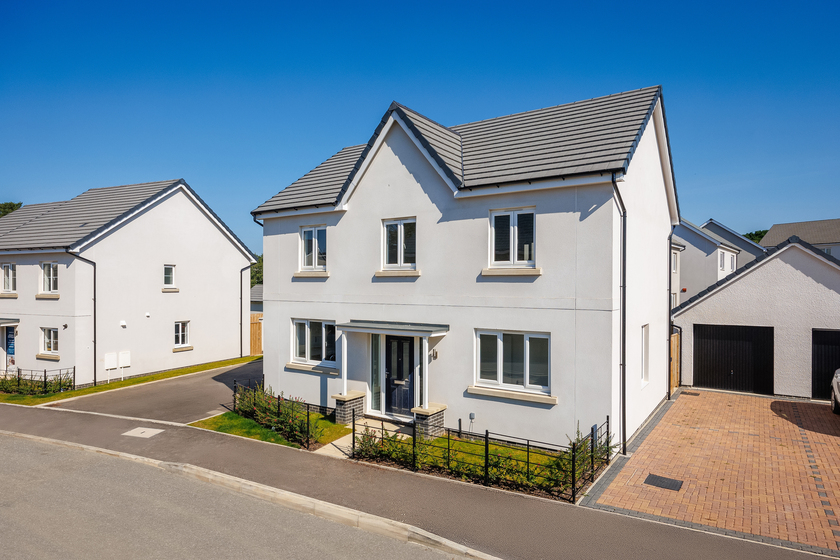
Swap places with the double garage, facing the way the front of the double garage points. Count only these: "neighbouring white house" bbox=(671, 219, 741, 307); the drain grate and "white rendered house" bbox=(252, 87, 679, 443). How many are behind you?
1

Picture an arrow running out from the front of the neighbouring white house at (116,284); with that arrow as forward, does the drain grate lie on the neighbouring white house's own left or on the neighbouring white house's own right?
on the neighbouring white house's own left

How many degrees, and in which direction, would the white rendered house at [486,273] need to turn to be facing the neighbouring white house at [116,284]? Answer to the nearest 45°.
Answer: approximately 90° to its right

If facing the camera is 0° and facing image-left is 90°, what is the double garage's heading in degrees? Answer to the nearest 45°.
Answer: approximately 0°

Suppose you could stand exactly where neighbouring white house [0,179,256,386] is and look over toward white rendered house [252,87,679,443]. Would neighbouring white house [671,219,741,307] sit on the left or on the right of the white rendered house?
left

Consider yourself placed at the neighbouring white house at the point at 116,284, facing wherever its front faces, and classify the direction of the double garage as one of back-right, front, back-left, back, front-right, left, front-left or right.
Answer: left

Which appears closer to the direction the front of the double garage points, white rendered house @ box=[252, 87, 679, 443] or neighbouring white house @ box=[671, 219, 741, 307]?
the white rendered house

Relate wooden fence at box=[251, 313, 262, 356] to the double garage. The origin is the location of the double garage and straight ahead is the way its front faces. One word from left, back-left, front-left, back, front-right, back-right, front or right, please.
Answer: right
